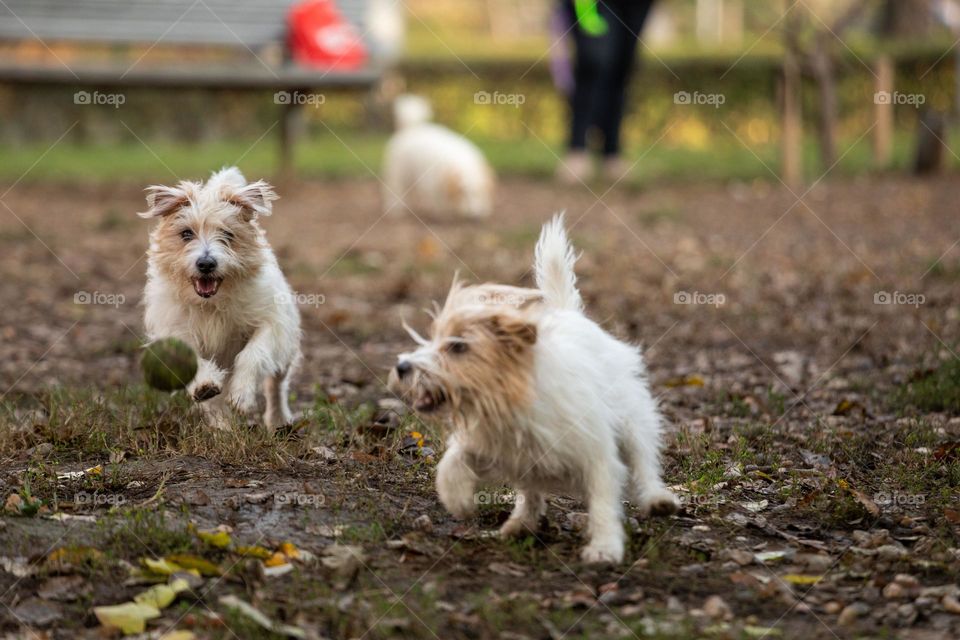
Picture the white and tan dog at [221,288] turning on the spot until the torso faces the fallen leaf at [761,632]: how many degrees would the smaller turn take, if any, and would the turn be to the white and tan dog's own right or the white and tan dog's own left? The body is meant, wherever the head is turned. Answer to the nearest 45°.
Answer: approximately 45° to the white and tan dog's own left

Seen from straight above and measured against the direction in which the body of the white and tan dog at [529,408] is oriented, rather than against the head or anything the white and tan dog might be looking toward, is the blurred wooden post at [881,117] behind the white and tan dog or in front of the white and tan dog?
behind

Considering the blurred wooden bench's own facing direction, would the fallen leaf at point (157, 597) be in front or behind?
in front

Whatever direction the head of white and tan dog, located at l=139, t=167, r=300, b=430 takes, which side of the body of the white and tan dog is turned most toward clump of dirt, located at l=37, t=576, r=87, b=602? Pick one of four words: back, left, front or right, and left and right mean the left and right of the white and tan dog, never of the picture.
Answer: front

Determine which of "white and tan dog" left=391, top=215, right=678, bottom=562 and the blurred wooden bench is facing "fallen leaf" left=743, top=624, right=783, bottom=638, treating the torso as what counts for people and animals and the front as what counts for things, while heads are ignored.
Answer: the blurred wooden bench

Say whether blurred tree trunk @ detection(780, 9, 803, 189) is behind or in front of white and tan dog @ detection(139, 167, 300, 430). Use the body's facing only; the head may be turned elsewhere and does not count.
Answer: behind

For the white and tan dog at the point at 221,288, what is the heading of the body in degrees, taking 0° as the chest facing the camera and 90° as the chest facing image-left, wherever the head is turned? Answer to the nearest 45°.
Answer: approximately 0°

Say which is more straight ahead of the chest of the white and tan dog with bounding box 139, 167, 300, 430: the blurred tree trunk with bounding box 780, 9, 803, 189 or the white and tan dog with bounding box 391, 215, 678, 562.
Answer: the white and tan dog

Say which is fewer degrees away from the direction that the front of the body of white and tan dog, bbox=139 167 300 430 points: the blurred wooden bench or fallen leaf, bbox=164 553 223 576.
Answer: the fallen leaf

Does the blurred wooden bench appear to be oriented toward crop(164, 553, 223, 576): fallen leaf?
yes

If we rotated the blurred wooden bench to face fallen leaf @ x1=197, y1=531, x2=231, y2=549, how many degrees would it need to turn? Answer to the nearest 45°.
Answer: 0° — it already faces it

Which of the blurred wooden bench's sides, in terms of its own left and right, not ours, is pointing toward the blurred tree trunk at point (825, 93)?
left

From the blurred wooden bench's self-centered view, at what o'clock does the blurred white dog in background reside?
The blurred white dog in background is roughly at 10 o'clock from the blurred wooden bench.

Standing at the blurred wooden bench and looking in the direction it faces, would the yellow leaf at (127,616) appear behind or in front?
in front

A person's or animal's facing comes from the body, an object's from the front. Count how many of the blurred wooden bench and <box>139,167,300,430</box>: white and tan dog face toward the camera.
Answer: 2
